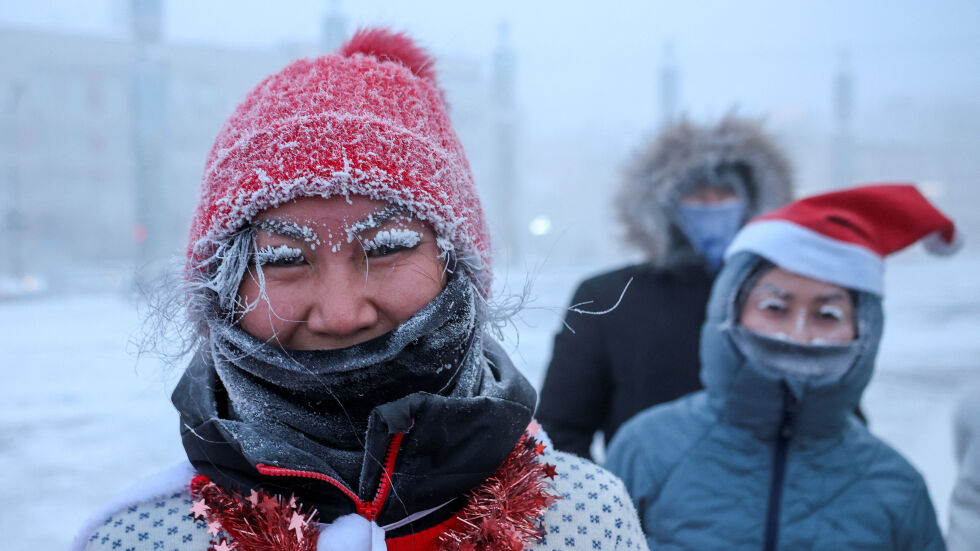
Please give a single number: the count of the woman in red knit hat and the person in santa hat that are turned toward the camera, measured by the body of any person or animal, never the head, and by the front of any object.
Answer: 2

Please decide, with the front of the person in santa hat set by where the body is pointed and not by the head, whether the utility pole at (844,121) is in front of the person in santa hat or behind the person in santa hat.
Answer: behind

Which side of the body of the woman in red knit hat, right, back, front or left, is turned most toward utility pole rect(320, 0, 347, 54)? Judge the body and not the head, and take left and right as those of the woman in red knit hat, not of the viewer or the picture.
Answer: back

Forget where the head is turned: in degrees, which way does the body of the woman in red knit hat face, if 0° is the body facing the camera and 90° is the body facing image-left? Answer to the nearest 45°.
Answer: approximately 0°

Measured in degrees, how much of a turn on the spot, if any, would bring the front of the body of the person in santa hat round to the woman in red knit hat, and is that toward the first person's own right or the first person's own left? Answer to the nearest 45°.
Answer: approximately 45° to the first person's own right

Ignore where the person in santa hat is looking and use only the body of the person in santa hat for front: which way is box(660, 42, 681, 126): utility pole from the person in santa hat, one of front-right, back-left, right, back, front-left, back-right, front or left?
back

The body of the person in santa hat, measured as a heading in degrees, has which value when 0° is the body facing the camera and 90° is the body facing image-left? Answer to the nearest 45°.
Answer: approximately 0°

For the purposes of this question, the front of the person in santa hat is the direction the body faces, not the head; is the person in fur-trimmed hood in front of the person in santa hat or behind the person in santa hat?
behind

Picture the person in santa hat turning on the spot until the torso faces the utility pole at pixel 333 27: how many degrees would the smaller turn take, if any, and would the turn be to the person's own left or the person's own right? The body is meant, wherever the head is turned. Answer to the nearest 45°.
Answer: approximately 135° to the person's own right
